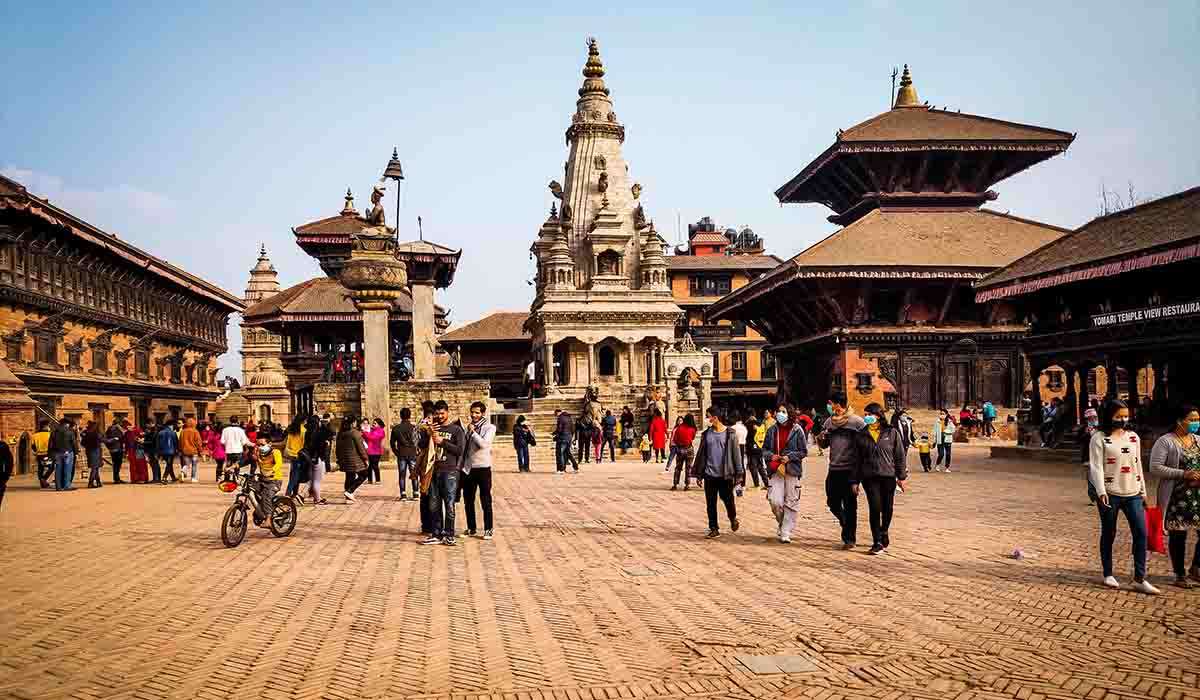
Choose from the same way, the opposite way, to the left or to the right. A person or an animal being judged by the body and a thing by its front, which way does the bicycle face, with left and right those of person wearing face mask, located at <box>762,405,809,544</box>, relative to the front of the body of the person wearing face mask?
the same way

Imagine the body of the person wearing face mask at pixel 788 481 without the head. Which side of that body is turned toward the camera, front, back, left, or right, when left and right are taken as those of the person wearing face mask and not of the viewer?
front

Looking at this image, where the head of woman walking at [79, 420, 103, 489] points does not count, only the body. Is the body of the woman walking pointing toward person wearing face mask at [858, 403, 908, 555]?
no

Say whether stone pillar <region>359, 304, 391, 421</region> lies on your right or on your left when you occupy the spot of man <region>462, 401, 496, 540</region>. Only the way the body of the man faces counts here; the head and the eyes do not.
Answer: on your right

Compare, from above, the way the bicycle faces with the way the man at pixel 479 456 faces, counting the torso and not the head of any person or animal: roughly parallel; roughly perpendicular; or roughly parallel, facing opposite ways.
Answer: roughly parallel

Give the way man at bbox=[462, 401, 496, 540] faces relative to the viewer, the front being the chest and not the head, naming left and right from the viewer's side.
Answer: facing the viewer and to the left of the viewer

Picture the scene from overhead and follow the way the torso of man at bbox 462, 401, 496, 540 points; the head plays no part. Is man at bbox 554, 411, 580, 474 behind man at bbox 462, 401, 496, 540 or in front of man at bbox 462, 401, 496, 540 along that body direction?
behind

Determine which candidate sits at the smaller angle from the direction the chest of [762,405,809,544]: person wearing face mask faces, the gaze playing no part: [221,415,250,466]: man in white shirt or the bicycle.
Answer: the bicycle

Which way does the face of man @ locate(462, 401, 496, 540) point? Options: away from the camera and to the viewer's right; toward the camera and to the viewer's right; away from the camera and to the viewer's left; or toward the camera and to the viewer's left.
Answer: toward the camera and to the viewer's left

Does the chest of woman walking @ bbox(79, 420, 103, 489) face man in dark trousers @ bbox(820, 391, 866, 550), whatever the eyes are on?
no
